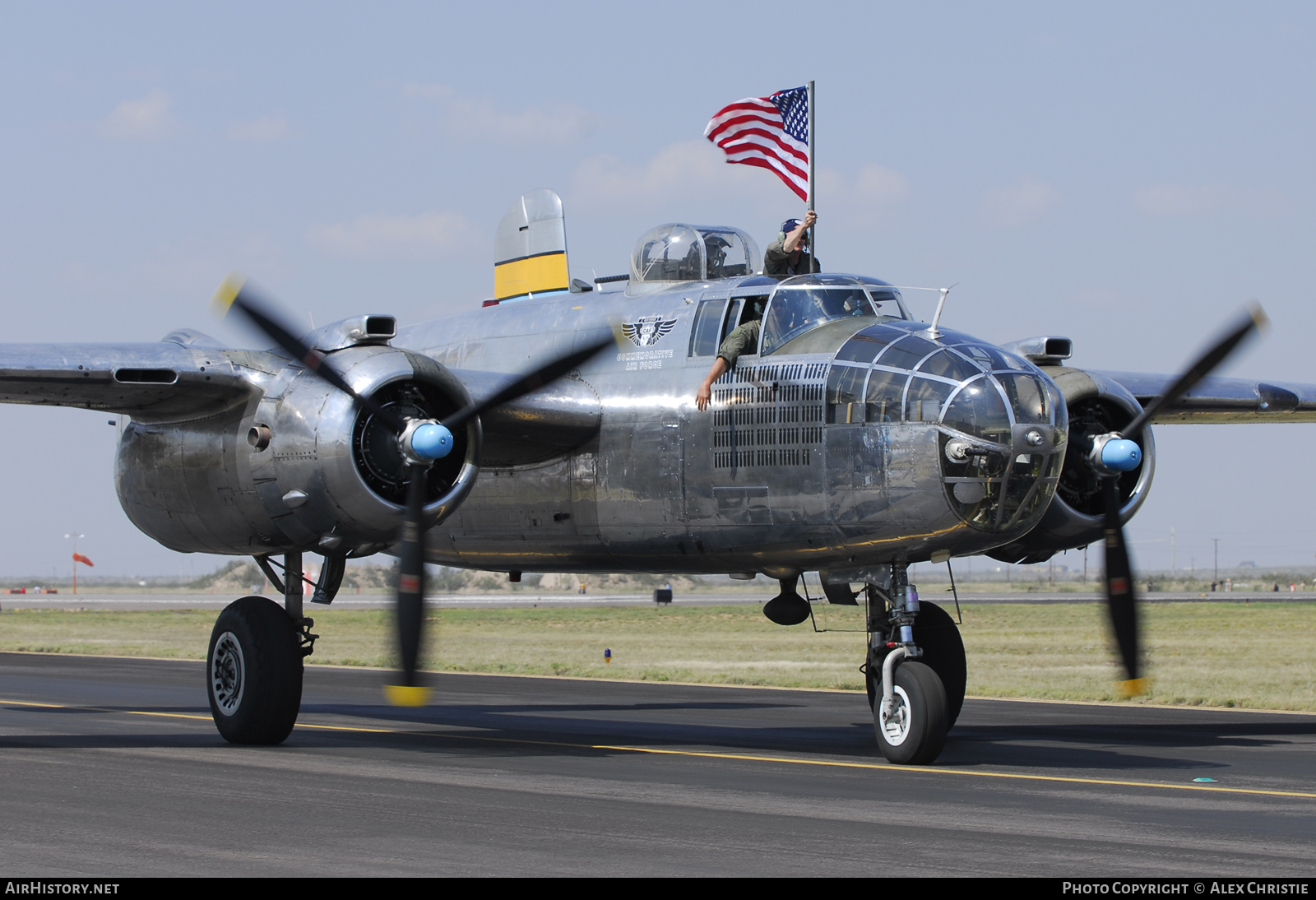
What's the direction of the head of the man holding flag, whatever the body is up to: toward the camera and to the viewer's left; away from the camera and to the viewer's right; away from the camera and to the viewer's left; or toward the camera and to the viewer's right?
toward the camera and to the viewer's right

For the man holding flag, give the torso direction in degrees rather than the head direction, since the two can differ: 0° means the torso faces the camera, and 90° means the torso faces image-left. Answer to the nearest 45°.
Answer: approximately 315°

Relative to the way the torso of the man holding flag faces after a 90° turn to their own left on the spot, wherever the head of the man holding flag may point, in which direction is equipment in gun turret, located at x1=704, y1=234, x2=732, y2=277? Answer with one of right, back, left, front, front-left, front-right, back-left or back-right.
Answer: left

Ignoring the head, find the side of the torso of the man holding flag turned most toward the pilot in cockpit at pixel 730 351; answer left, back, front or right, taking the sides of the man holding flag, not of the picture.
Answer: right
